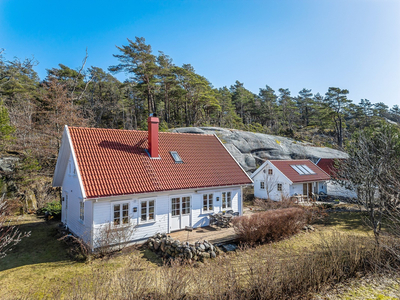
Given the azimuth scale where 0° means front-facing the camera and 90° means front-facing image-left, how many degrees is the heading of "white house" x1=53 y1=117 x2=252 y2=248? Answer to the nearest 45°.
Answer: approximately 315°

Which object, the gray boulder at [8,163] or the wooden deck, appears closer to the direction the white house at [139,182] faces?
the wooden deck

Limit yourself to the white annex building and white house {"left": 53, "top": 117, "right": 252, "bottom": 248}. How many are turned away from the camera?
0

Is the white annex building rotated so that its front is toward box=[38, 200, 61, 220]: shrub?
no

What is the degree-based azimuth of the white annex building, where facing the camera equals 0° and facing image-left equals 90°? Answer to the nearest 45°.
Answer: approximately 315°

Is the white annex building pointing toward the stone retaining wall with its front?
no

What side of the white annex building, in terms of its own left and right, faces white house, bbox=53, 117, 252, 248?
right

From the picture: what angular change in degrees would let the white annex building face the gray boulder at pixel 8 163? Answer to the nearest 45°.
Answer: approximately 90° to its right

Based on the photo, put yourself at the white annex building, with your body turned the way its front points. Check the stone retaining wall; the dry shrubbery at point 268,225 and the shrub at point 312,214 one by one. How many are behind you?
0

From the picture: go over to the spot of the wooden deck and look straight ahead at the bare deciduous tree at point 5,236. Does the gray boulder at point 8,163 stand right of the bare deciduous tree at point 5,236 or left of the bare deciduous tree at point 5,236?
right

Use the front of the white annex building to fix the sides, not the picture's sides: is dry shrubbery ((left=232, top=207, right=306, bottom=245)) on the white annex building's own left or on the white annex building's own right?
on the white annex building's own right

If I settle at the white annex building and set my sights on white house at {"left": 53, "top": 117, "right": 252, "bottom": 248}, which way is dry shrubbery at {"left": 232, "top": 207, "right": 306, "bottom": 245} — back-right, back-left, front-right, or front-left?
front-left

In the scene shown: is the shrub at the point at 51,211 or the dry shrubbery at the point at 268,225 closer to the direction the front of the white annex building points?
the dry shrubbery

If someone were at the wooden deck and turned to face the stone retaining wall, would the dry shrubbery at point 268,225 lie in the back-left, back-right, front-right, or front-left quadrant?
back-left

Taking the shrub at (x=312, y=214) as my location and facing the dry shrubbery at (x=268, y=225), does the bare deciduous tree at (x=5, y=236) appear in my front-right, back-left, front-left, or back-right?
front-right
